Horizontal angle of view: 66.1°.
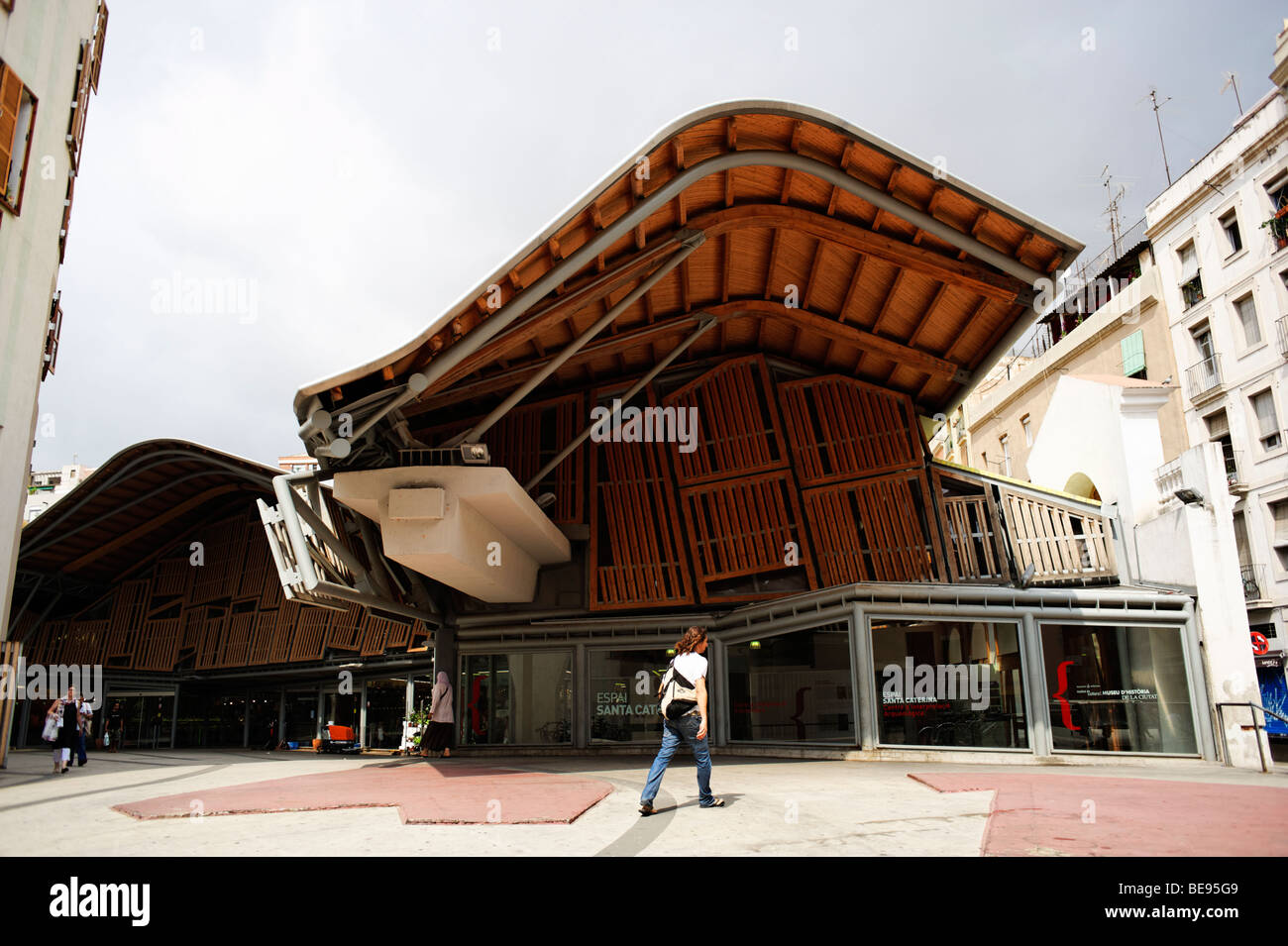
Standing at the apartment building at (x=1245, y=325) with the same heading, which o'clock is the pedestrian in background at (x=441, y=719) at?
The pedestrian in background is roughly at 12 o'clock from the apartment building.

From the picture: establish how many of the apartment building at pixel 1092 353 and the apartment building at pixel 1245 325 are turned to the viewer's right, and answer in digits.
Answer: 0

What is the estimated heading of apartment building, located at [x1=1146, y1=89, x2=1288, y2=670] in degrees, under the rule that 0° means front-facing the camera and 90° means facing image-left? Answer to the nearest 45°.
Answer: approximately 45°

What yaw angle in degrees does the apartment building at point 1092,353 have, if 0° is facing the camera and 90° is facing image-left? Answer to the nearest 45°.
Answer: approximately 45°

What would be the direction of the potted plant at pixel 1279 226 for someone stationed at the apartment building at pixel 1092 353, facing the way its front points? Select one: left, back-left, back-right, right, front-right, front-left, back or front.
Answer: left

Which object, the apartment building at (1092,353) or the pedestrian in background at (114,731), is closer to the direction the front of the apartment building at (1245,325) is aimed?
the pedestrian in background
